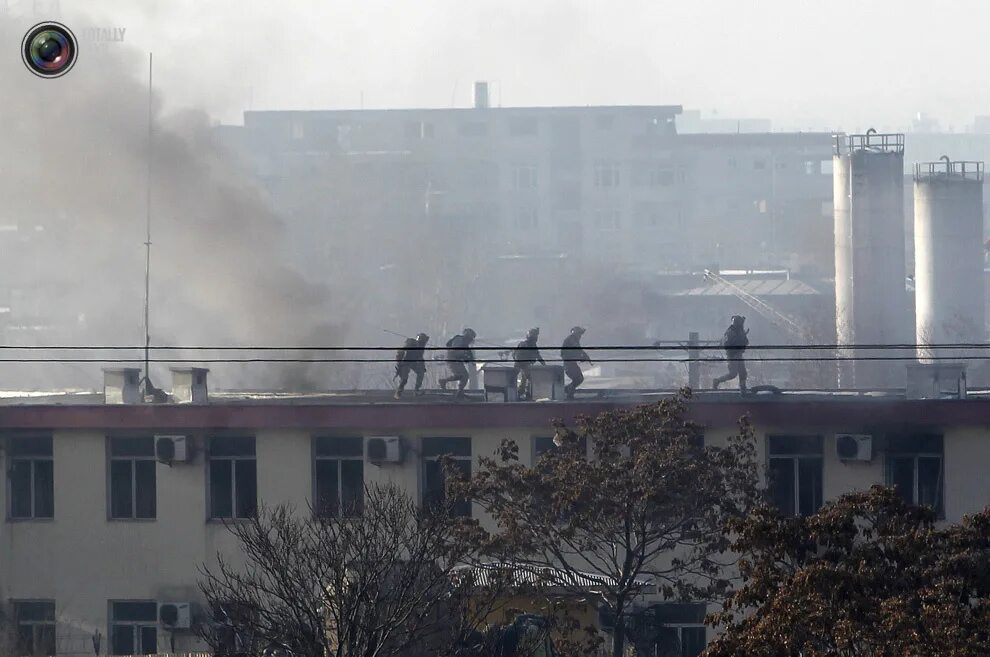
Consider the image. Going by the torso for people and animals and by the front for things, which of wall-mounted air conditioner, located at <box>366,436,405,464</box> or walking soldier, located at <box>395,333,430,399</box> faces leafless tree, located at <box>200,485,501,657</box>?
the wall-mounted air conditioner

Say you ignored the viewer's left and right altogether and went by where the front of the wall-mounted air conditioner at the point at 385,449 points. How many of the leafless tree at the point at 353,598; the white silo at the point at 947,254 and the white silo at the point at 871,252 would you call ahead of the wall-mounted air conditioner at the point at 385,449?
1

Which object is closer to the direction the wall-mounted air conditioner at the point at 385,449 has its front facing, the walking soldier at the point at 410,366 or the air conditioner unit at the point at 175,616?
the air conditioner unit

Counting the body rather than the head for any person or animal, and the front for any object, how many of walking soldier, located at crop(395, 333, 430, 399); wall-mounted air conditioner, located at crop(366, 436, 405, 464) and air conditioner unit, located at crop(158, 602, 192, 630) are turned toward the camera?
2

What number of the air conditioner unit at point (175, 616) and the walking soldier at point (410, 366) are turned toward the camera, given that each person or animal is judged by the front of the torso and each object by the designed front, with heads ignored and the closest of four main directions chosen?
1

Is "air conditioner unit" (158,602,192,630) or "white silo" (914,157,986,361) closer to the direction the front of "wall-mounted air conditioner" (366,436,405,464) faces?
the air conditioner unit
